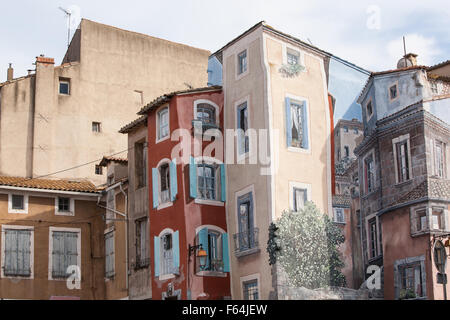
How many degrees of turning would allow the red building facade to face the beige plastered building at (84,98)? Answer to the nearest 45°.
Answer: approximately 135° to its right

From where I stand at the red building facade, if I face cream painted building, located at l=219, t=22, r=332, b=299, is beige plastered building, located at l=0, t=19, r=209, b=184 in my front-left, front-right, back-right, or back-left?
back-left

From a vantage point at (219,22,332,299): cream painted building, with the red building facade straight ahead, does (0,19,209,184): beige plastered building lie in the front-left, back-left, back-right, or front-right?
front-right

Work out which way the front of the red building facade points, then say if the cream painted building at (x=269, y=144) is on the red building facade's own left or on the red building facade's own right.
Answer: on the red building facade's own left

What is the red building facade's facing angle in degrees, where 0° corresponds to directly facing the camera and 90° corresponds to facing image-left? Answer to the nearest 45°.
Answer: approximately 0°

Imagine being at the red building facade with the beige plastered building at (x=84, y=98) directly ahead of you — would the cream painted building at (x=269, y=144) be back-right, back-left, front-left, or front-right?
back-right
